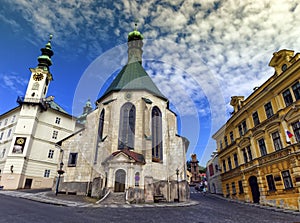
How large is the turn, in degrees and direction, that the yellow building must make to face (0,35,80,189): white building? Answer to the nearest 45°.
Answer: approximately 45° to its right

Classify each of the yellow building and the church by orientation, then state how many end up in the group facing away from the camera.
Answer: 0

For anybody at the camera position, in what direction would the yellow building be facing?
facing the viewer and to the left of the viewer

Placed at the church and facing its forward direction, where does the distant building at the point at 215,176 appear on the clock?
The distant building is roughly at 8 o'clock from the church.

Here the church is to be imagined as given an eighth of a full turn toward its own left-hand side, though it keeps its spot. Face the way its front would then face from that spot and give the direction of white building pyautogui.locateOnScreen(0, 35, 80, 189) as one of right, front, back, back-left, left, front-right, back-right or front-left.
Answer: back

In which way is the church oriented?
toward the camera

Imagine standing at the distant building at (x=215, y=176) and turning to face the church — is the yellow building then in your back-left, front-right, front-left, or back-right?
front-left

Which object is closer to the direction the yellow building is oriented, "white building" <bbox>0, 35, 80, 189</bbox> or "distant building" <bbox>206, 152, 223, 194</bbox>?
the white building

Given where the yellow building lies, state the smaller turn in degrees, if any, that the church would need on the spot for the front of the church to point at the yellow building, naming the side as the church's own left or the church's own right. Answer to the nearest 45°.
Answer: approximately 45° to the church's own left

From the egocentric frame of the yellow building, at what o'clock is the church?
The church is roughly at 1 o'clock from the yellow building.

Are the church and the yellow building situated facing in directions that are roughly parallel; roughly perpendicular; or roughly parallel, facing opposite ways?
roughly perpendicular

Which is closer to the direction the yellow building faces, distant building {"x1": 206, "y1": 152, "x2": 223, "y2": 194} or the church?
the church
